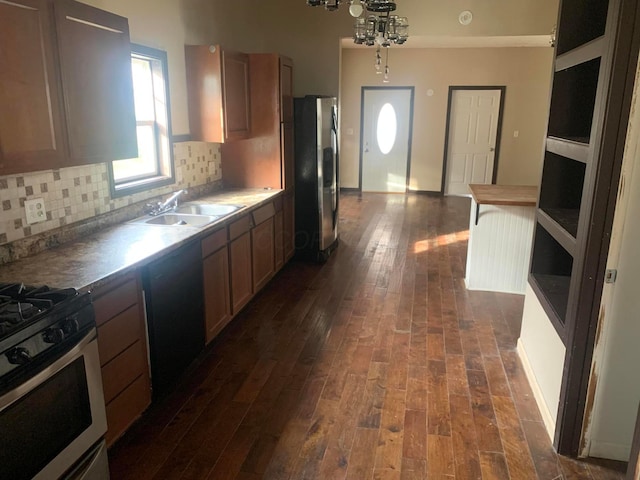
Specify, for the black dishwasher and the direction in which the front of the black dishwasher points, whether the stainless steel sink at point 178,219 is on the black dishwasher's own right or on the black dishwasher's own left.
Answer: on the black dishwasher's own left

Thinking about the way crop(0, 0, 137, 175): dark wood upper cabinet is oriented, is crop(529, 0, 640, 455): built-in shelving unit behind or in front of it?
in front

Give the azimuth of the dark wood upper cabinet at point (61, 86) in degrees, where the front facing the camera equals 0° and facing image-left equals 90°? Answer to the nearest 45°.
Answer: approximately 315°

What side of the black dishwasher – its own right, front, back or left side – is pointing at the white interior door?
left

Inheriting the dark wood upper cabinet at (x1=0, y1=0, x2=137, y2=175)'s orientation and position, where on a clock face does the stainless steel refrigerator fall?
The stainless steel refrigerator is roughly at 9 o'clock from the dark wood upper cabinet.

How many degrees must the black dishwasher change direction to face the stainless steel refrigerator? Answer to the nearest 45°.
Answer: approximately 90° to its left

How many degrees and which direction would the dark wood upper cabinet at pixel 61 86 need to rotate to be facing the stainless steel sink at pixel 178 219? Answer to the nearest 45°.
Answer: approximately 90° to its left

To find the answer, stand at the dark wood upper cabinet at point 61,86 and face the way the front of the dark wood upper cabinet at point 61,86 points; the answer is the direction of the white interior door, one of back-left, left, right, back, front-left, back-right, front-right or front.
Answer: left

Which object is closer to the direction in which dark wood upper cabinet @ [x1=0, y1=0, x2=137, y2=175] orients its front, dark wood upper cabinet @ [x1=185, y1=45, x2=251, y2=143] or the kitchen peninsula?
the kitchen peninsula

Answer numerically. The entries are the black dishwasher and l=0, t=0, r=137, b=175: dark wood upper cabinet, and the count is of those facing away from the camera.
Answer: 0

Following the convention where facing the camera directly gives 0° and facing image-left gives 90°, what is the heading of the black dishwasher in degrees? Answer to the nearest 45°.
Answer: approximately 315°

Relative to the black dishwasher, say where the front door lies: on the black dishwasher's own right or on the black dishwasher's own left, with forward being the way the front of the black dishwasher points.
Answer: on the black dishwasher's own left

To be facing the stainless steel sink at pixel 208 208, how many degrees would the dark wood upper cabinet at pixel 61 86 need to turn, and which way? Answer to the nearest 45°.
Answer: approximately 90° to its left
